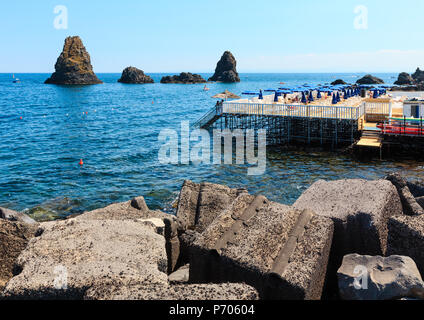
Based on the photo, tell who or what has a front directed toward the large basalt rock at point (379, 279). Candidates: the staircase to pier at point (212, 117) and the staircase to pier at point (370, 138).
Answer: the staircase to pier at point (370, 138)

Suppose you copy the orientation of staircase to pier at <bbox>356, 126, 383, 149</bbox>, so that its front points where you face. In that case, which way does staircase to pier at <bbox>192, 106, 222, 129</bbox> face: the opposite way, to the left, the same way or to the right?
to the right

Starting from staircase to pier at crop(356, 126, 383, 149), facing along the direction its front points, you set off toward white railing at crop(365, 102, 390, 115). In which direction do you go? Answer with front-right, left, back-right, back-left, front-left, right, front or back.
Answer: back

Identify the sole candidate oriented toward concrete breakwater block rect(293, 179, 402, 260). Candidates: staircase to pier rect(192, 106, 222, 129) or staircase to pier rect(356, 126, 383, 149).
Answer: staircase to pier rect(356, 126, 383, 149)

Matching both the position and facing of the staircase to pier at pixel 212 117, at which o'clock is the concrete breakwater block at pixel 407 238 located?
The concrete breakwater block is roughly at 9 o'clock from the staircase to pier.

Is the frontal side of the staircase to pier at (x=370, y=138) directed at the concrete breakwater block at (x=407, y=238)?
yes

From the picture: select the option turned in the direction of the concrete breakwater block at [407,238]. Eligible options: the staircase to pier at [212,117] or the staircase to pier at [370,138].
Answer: the staircase to pier at [370,138]

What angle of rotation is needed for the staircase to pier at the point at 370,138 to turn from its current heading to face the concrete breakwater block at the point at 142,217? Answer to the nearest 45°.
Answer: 0° — it already faces it

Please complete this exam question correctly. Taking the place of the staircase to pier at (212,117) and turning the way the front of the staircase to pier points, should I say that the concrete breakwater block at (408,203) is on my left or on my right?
on my left

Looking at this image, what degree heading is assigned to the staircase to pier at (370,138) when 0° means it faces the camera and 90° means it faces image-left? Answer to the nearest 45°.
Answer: approximately 0°

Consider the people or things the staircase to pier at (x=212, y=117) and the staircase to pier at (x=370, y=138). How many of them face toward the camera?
1

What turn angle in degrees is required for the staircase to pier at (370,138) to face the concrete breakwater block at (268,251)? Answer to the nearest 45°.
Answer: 0° — it already faces it

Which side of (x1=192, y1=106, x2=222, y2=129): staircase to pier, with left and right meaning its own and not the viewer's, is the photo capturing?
left
